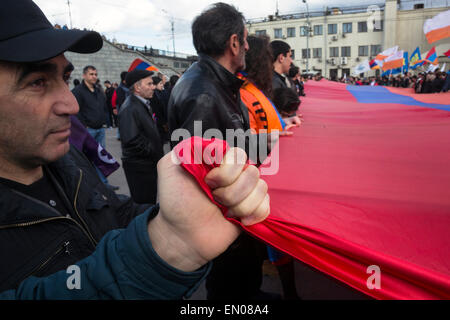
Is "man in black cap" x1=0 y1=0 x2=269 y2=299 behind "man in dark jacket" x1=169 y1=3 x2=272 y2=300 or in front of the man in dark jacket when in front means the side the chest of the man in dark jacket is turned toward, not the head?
behind

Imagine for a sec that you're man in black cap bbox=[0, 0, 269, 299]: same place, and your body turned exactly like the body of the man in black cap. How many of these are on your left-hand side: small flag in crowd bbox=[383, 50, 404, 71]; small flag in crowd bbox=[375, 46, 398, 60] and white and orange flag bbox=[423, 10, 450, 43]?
3

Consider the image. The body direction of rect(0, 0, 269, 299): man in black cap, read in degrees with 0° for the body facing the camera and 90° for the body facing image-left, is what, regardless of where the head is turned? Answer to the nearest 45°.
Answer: approximately 315°

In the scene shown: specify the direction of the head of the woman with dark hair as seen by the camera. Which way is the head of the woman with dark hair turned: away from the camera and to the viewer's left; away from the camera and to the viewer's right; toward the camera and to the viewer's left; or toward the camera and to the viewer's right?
away from the camera and to the viewer's right

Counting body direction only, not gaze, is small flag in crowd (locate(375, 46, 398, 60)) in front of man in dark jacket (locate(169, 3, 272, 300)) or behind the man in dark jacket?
in front

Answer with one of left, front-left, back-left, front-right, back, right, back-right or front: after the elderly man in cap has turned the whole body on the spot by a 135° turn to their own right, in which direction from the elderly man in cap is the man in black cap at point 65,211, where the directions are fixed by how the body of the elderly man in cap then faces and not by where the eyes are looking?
front-left

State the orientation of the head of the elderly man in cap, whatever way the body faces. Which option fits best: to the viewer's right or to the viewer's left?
to the viewer's right

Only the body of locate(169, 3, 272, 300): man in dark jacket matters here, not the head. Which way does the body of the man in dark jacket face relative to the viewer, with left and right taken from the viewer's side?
facing away from the viewer and to the right of the viewer

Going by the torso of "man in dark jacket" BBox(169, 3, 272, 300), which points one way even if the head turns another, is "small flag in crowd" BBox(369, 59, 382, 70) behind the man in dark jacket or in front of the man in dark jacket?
in front
